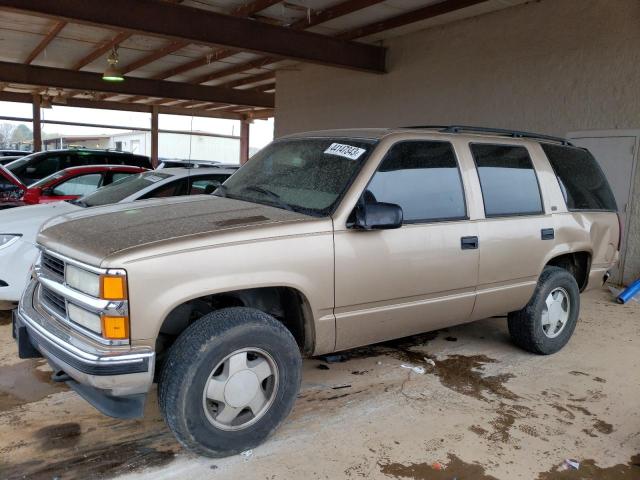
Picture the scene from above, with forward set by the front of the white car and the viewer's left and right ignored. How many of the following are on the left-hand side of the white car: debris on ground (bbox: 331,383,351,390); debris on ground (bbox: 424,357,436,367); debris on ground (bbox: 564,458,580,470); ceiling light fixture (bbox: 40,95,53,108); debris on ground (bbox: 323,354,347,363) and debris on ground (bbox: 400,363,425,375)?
5

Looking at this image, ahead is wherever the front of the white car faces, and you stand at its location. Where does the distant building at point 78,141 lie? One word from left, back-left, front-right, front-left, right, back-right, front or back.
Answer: back-right

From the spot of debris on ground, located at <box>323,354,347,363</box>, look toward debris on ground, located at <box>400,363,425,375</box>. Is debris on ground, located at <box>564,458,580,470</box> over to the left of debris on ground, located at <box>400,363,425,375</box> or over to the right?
right

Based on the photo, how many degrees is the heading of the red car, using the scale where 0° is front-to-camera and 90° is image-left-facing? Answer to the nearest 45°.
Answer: approximately 45°

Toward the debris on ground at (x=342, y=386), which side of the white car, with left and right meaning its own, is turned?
left

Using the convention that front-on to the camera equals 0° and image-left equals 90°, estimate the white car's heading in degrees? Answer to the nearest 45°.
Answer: approximately 45°

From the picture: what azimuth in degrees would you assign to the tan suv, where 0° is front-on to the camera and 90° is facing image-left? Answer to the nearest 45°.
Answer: approximately 45°

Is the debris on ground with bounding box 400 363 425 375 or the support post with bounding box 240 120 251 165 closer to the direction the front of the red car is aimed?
the debris on ground
